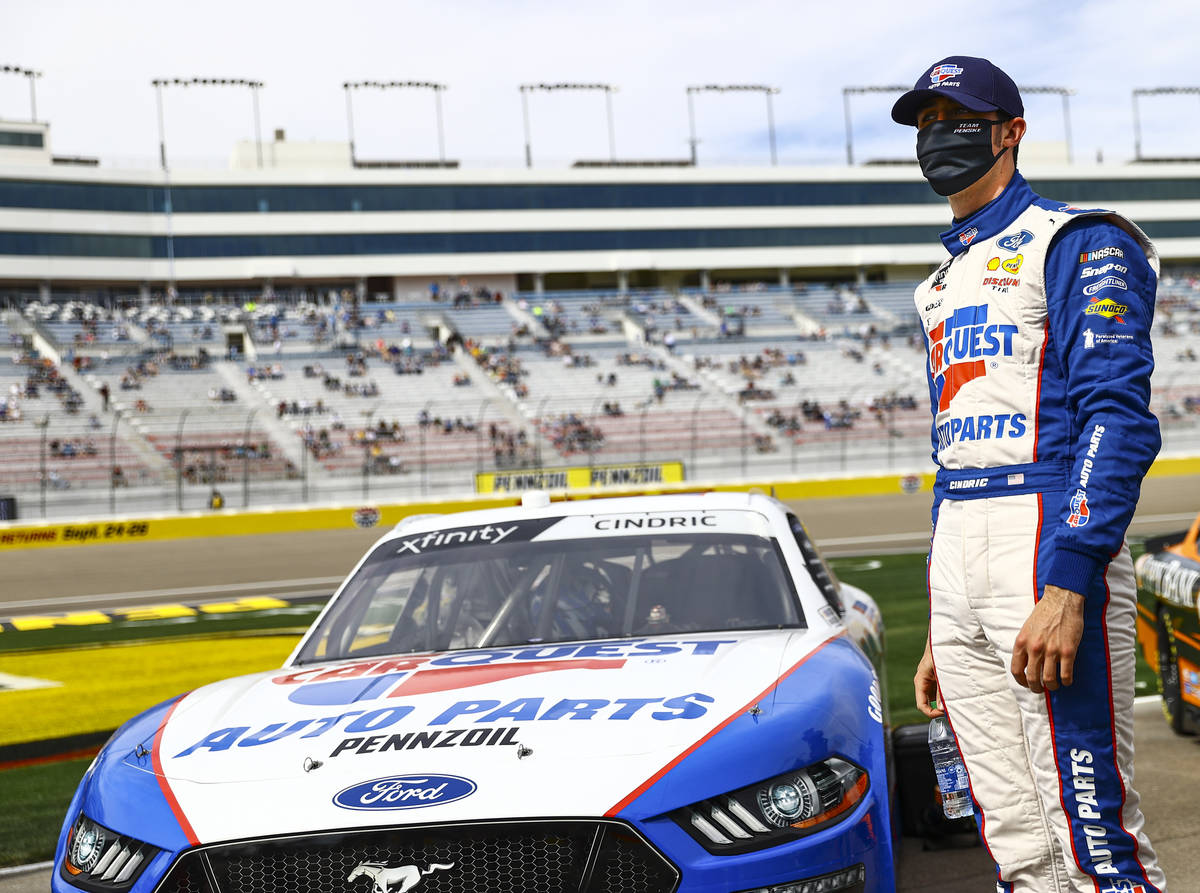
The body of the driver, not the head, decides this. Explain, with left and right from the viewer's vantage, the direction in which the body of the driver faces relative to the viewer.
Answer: facing the viewer and to the left of the viewer

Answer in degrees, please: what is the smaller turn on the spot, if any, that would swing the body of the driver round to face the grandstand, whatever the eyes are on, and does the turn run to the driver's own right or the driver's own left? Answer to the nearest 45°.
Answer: approximately 90° to the driver's own right

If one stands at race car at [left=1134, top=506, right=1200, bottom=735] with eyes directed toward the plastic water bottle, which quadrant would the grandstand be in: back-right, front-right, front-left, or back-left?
back-right

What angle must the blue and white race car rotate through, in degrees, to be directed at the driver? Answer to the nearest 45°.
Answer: approximately 90° to its left

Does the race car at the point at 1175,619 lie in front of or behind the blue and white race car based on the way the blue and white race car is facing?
behind

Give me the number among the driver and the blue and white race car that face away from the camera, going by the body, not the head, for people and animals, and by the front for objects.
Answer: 0
